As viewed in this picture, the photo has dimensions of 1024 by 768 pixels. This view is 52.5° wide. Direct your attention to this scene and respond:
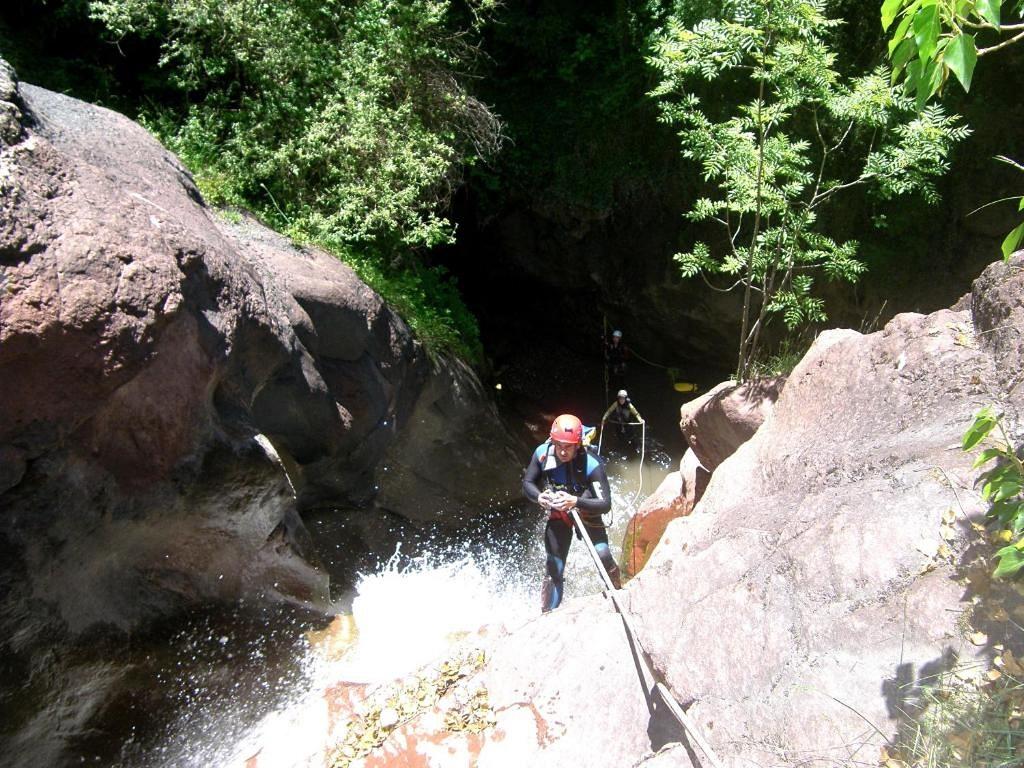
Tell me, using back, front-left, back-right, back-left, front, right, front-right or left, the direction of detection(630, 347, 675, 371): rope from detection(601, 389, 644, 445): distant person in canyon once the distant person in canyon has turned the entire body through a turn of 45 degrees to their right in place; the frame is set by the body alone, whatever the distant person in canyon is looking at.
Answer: back-right

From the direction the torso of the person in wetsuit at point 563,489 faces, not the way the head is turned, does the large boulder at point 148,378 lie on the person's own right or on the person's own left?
on the person's own right

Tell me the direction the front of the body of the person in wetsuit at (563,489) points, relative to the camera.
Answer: toward the camera

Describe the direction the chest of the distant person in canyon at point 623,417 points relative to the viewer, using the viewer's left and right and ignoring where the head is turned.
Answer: facing the viewer

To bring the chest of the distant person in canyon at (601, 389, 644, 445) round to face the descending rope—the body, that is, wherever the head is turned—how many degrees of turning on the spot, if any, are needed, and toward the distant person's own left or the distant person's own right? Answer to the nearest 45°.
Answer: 0° — they already face it

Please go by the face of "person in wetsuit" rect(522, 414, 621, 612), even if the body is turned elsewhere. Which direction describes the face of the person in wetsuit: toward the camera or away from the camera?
toward the camera

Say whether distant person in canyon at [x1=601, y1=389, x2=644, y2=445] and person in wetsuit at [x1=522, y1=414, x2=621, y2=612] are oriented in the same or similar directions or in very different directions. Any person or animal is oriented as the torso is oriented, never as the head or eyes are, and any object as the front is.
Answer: same or similar directions

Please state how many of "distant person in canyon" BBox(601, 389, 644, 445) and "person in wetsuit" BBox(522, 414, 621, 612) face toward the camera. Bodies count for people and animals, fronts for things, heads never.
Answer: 2

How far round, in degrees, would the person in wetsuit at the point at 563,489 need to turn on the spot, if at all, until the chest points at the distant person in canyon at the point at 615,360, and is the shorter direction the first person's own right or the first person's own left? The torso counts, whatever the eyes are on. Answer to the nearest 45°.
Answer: approximately 180°

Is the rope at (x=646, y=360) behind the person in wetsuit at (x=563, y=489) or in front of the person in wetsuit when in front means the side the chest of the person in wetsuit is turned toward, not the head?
behind
